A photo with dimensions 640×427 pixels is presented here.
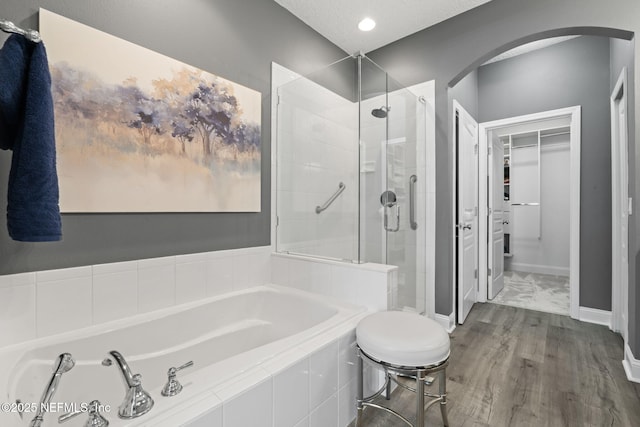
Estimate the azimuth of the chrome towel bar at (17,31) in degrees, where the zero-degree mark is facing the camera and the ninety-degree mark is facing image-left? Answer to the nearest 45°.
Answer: approximately 315°

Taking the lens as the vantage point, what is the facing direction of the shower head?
facing the viewer and to the left of the viewer

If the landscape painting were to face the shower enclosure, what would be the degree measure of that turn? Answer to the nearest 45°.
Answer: approximately 45° to its left

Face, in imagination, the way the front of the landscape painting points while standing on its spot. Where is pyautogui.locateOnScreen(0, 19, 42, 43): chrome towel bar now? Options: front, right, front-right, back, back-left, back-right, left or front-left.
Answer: right

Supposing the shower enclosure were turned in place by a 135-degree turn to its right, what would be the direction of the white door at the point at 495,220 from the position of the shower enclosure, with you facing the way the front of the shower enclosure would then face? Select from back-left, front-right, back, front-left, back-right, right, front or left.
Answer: back-right

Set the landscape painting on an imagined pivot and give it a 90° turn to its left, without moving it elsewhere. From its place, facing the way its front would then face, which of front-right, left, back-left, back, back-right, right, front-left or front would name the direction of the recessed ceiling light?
front-right

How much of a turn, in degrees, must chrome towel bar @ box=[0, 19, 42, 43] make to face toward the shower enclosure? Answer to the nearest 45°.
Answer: approximately 45° to its left

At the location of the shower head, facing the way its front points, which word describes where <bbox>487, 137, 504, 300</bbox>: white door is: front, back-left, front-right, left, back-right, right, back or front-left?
back

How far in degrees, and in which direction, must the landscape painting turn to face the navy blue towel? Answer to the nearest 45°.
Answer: approximately 90° to its right

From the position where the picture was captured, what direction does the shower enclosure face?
facing the viewer and to the right of the viewer

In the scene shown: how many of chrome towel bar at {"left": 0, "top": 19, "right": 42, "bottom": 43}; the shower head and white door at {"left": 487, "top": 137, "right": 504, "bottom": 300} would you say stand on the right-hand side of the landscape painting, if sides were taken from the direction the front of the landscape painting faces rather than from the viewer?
1

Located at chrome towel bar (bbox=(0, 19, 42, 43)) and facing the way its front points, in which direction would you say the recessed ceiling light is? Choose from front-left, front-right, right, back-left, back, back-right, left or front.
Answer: front-left

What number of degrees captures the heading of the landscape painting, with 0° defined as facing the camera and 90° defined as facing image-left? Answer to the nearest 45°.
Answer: approximately 315°
